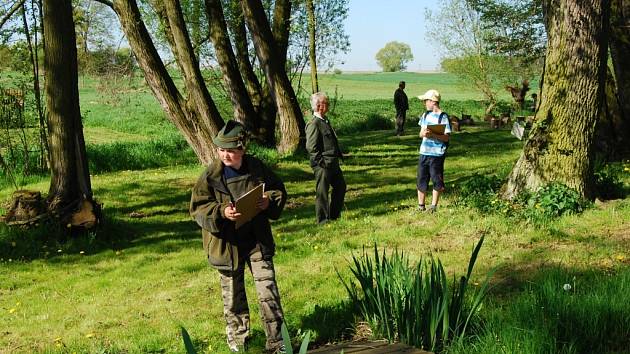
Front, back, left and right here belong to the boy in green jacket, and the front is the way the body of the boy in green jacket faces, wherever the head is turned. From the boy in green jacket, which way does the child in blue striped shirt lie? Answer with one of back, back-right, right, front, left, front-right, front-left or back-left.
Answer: back-left

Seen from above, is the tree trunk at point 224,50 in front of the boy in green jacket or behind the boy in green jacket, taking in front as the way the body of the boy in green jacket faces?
behind

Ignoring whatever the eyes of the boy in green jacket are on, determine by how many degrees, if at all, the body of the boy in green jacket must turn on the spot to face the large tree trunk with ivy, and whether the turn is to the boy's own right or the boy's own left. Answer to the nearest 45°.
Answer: approximately 135° to the boy's own left

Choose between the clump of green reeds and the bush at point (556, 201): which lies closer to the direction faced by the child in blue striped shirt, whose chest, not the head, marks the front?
the clump of green reeds

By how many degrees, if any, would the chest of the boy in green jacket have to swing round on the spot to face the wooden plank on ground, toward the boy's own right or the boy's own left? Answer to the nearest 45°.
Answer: approximately 45° to the boy's own left

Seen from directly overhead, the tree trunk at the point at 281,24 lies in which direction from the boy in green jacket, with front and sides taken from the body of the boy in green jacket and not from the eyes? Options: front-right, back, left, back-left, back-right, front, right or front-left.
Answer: back

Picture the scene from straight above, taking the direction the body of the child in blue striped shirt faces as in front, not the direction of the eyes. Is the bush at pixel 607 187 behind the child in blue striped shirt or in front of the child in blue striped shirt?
behind

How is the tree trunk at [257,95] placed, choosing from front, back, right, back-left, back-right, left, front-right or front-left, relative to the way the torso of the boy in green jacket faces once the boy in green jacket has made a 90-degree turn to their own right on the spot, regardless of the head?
right

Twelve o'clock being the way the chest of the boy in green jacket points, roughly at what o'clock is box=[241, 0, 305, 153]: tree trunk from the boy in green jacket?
The tree trunk is roughly at 6 o'clock from the boy in green jacket.

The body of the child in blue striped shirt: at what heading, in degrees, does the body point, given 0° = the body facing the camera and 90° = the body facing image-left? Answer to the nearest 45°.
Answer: approximately 45°

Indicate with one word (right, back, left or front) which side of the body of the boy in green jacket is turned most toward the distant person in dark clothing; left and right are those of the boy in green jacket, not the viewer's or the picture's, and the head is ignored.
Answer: back
